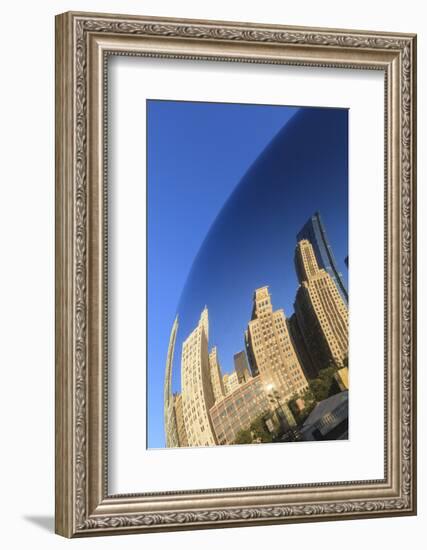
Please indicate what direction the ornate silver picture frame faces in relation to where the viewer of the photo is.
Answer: facing the viewer and to the right of the viewer
